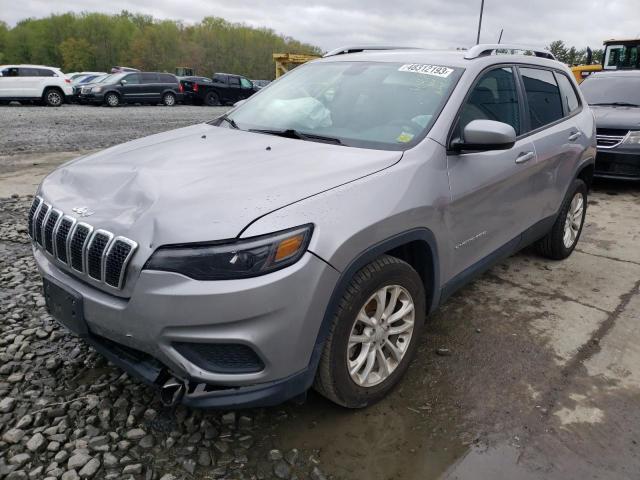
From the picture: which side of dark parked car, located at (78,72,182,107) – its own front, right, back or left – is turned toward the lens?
left

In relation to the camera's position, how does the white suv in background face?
facing to the left of the viewer

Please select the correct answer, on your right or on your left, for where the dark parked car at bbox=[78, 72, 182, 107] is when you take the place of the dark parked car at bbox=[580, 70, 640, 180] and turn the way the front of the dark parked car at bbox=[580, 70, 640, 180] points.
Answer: on your right

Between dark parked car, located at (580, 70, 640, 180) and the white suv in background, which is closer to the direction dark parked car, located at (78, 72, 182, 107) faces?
the white suv in background

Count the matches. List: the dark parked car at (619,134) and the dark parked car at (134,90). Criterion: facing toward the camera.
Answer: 1

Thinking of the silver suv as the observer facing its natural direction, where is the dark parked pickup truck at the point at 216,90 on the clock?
The dark parked pickup truck is roughly at 4 o'clock from the silver suv.

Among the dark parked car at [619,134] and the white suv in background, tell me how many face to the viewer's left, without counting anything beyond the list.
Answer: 1

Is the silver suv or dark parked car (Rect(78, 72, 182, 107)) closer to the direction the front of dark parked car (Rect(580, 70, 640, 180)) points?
the silver suv

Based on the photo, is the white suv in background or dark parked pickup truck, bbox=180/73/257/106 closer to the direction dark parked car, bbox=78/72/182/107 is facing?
the white suv in background

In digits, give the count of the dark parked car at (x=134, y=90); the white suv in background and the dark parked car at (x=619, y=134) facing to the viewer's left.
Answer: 2
